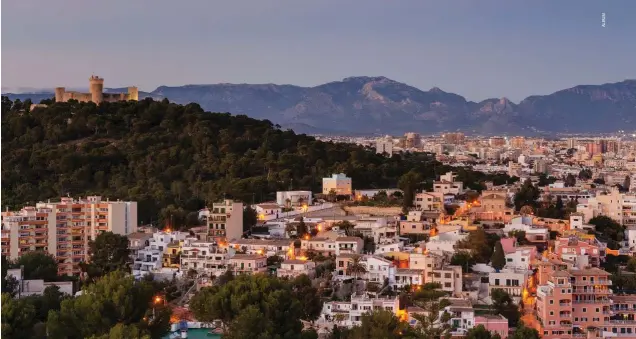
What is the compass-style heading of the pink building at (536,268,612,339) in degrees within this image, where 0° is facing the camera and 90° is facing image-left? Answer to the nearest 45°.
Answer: approximately 0°

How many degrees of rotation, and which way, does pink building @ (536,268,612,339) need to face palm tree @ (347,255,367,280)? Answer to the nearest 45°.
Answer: approximately 90° to its right

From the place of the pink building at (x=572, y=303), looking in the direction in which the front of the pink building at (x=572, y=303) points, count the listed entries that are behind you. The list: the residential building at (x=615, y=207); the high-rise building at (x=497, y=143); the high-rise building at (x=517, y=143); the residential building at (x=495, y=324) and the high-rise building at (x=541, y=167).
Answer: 4

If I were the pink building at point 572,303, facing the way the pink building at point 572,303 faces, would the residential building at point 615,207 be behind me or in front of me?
behind

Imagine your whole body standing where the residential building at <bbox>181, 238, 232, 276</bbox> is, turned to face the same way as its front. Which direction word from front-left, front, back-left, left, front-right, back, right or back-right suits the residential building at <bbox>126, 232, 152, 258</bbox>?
back-right

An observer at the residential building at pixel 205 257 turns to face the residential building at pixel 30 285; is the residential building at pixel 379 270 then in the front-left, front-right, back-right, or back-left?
back-left

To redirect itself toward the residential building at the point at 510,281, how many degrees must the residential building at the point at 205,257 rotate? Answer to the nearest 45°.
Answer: approximately 45° to its left

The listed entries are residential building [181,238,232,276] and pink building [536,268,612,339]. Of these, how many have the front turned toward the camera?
2

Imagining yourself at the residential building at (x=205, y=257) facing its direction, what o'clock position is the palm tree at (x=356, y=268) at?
The palm tree is roughly at 10 o'clock from the residential building.

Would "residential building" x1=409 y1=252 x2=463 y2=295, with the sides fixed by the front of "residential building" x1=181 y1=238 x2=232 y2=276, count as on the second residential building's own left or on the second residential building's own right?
on the second residential building's own left
